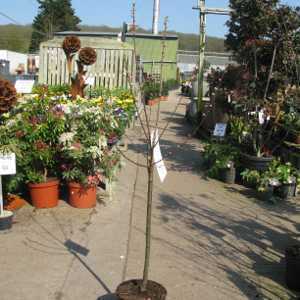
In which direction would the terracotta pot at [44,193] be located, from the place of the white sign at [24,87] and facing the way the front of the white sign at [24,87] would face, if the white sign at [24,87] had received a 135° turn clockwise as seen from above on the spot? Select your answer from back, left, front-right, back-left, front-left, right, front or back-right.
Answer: back-left

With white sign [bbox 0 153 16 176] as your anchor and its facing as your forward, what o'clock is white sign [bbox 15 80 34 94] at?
white sign [bbox 15 80 34 94] is roughly at 6 o'clock from white sign [bbox 0 153 16 176].

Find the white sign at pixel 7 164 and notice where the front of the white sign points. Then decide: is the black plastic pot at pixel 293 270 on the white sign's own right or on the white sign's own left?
on the white sign's own left

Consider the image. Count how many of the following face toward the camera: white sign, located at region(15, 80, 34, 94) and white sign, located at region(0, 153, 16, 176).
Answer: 2

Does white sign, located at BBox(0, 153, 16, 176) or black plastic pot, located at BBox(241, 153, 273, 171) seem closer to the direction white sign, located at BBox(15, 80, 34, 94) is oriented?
the white sign

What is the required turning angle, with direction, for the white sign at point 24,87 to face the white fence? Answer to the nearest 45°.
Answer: approximately 135° to its left

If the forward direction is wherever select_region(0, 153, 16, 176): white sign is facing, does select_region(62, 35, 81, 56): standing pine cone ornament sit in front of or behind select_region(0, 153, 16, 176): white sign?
behind

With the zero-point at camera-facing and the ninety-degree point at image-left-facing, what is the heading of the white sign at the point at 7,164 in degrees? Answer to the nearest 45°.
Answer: approximately 0°

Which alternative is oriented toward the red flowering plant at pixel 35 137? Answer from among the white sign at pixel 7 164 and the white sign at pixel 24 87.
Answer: the white sign at pixel 24 87

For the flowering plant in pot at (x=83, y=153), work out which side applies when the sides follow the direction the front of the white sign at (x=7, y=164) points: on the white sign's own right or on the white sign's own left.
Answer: on the white sign's own left

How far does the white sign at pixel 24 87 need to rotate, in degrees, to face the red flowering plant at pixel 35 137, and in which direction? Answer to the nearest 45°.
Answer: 0° — it already faces it

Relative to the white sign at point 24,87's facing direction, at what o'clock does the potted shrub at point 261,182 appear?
The potted shrub is roughly at 10 o'clock from the white sign.

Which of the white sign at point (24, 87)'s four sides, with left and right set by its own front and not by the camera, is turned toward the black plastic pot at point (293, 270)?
front

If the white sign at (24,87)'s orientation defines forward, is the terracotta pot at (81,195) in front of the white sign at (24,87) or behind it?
in front
